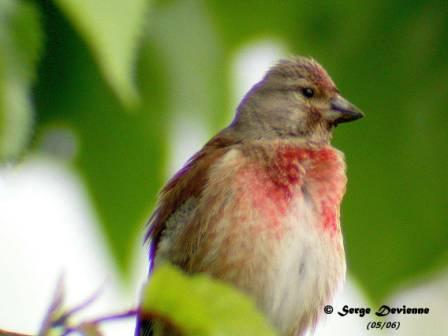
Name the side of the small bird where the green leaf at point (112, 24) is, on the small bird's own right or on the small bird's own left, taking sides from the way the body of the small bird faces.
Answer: on the small bird's own right

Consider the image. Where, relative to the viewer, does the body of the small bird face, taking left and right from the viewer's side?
facing the viewer and to the right of the viewer

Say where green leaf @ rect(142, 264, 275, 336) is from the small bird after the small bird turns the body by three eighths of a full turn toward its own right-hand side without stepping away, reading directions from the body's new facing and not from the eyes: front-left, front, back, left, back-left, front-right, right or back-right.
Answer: left
